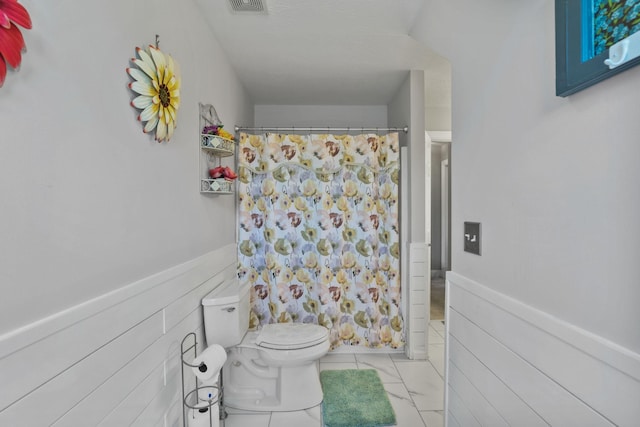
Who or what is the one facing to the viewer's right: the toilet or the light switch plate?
the toilet

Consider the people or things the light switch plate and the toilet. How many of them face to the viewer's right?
1

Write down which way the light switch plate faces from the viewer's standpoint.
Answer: facing the viewer and to the left of the viewer

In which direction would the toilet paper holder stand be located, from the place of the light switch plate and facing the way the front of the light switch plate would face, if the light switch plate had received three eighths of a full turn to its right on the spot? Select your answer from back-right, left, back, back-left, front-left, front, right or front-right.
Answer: left

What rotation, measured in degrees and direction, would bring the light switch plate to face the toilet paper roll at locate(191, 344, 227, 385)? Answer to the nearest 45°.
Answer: approximately 45° to its right

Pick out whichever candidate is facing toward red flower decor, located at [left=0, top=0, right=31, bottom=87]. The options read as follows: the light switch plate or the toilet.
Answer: the light switch plate

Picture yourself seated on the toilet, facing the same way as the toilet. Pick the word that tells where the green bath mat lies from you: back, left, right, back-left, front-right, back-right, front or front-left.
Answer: front

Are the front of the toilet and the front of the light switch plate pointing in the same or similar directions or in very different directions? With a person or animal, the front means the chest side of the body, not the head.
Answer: very different directions

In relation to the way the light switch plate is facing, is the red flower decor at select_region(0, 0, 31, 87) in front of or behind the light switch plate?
in front

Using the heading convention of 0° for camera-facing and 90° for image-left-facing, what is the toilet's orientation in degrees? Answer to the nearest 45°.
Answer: approximately 270°
